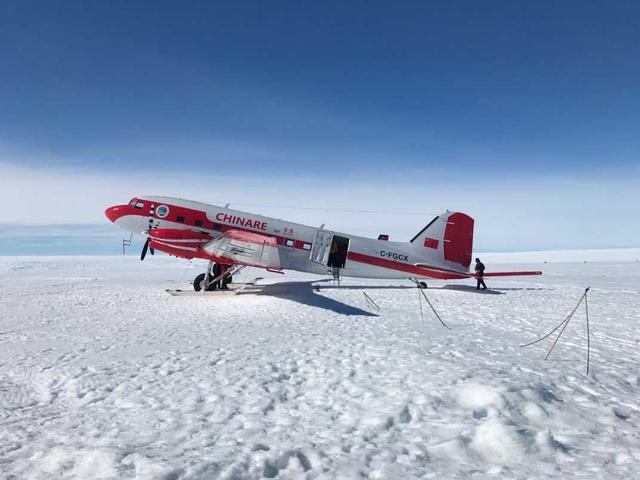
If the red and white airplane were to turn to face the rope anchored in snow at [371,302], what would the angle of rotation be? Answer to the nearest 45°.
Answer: approximately 135° to its left

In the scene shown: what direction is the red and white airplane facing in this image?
to the viewer's left
